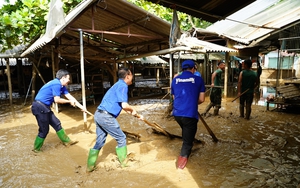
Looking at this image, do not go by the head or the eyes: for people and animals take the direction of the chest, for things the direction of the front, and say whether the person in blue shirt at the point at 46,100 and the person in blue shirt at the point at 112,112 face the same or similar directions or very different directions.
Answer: same or similar directions

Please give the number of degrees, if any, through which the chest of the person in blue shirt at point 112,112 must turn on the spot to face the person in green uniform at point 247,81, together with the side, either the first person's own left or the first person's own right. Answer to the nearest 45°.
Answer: approximately 45° to the first person's own left

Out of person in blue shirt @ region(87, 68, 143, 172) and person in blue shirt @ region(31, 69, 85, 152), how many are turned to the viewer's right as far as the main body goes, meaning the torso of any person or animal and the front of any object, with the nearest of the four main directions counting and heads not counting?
2

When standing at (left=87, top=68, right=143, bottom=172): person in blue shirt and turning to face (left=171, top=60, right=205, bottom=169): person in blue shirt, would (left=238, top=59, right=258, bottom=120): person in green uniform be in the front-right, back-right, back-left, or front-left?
front-left

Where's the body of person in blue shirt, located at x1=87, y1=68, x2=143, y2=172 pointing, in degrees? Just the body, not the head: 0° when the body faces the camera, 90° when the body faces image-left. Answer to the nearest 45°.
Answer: approximately 270°

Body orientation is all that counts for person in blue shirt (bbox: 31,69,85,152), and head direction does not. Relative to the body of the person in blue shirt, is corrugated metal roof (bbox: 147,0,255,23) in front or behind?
in front

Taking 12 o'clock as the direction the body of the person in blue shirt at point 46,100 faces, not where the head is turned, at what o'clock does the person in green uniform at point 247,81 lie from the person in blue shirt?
The person in green uniform is roughly at 12 o'clock from the person in blue shirt.

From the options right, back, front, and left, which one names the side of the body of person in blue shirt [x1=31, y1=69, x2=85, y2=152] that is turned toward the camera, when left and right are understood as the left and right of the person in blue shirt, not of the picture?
right

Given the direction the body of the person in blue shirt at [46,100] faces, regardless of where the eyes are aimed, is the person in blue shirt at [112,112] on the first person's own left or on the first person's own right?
on the first person's own right

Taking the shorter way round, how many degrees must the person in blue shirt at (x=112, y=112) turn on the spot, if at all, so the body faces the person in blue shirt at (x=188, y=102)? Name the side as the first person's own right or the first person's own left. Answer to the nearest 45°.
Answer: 0° — they already face them

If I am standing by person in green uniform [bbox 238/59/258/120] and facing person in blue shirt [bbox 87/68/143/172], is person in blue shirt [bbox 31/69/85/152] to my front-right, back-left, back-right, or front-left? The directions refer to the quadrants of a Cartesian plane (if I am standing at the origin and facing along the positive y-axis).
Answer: front-right
